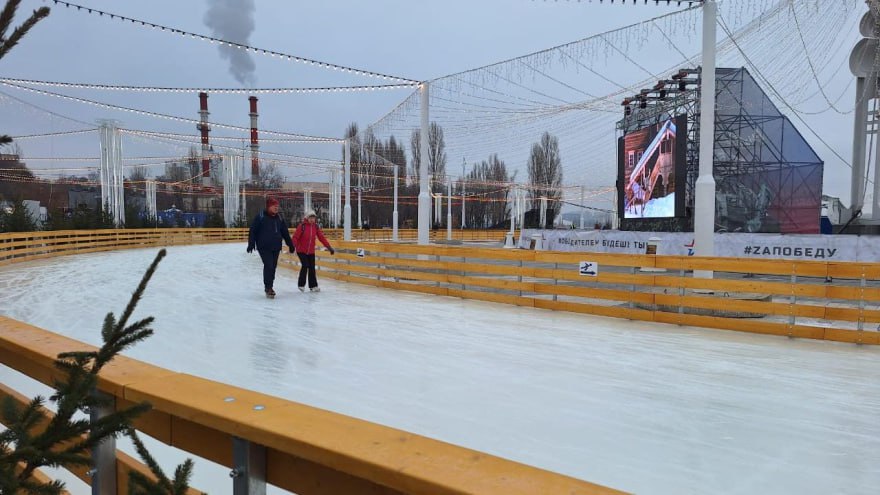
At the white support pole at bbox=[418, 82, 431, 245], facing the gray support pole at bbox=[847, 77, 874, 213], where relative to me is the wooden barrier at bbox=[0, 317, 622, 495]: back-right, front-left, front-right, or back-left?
back-right

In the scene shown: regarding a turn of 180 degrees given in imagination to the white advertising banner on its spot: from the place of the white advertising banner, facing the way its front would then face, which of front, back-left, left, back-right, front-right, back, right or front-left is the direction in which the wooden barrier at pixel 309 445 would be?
back

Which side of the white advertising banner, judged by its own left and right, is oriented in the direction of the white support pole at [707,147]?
front

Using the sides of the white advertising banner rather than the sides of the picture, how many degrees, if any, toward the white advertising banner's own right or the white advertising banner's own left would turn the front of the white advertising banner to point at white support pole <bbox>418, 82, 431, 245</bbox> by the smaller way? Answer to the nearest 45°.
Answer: approximately 45° to the white advertising banner's own right

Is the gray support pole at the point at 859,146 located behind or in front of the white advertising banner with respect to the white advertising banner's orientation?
behind

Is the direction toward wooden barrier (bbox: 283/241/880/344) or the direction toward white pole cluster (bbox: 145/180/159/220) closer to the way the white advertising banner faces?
the wooden barrier

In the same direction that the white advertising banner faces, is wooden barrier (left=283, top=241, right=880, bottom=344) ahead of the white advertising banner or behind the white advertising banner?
ahead

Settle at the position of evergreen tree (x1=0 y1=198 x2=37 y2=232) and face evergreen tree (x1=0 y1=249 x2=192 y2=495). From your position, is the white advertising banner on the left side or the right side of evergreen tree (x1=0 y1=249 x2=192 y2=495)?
left

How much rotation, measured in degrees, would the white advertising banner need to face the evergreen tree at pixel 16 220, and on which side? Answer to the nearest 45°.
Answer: approximately 90° to its right

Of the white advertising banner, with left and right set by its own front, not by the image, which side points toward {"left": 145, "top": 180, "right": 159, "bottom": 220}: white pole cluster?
right

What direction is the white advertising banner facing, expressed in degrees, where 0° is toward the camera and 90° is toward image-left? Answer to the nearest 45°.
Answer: approximately 0°

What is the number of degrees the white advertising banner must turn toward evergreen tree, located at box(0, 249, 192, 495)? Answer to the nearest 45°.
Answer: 0° — it already faces it

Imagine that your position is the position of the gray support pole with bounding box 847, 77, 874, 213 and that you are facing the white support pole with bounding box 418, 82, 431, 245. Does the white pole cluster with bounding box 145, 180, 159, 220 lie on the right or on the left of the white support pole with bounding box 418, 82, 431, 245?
right

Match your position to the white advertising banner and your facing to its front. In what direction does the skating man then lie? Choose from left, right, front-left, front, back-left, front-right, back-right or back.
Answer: front-right
